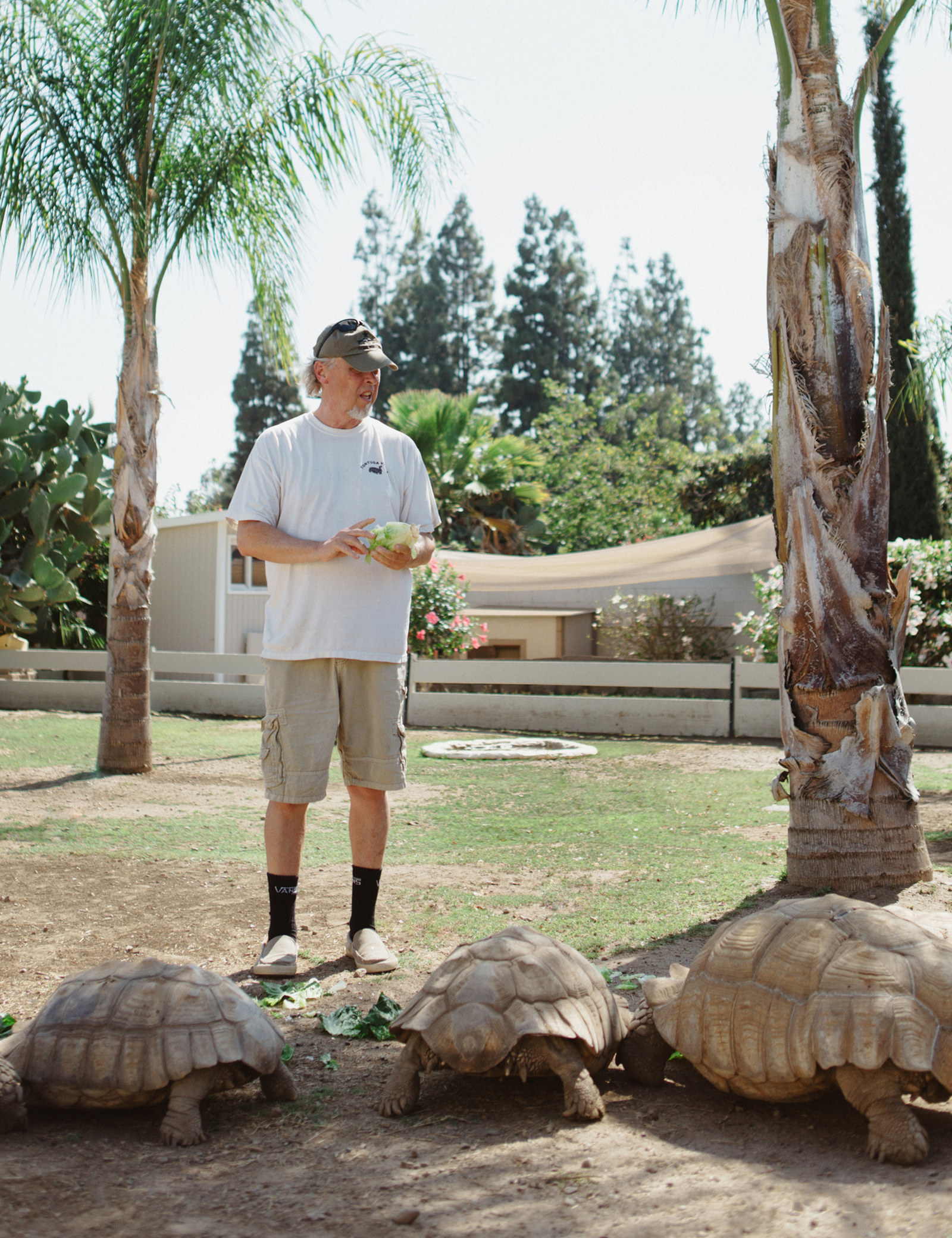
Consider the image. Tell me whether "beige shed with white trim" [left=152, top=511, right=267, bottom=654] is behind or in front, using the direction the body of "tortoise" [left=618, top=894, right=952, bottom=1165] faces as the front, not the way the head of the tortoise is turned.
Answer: in front

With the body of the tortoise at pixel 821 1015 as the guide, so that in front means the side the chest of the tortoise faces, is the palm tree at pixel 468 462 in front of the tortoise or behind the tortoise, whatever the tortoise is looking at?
in front

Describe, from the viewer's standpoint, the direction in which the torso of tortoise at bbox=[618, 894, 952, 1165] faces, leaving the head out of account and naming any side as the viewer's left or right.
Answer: facing away from the viewer and to the left of the viewer

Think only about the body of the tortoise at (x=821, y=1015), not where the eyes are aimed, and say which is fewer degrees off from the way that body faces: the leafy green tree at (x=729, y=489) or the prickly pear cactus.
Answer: the prickly pear cactus

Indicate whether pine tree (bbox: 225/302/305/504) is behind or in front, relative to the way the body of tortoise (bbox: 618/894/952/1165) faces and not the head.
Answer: in front
